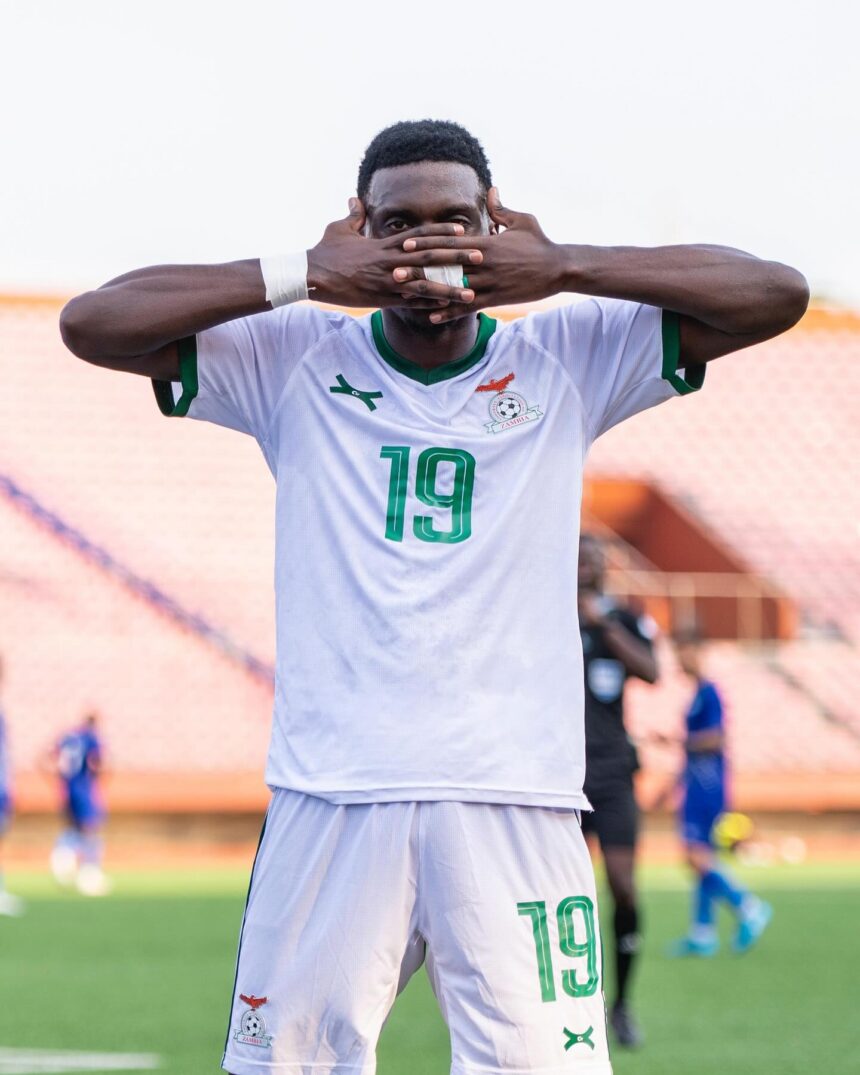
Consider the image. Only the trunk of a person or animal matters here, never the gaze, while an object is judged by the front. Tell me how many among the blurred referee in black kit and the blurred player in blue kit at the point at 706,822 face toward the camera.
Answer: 1

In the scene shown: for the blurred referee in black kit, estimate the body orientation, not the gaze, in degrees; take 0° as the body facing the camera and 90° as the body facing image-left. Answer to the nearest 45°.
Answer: approximately 0°

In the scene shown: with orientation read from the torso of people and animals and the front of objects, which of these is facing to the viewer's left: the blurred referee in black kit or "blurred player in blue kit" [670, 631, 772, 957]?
the blurred player in blue kit

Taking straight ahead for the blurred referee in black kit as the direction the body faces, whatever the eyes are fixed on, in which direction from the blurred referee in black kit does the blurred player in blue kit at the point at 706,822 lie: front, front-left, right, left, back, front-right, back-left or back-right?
back

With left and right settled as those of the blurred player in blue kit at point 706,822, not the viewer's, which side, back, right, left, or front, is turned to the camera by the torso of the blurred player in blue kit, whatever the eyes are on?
left

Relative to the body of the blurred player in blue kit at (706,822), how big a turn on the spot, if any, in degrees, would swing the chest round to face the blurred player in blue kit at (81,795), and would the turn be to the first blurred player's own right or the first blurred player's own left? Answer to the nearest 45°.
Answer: approximately 45° to the first blurred player's own right
